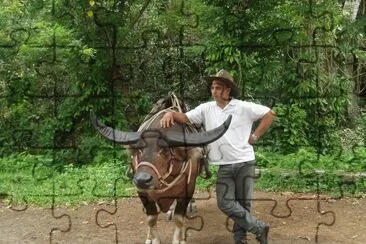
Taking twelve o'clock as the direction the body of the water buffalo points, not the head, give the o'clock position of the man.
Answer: The man is roughly at 9 o'clock from the water buffalo.

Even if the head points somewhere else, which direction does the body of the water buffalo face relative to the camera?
toward the camera
